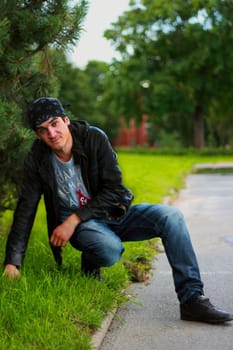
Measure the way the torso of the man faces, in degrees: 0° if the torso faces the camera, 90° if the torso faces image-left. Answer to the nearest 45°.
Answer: approximately 0°
